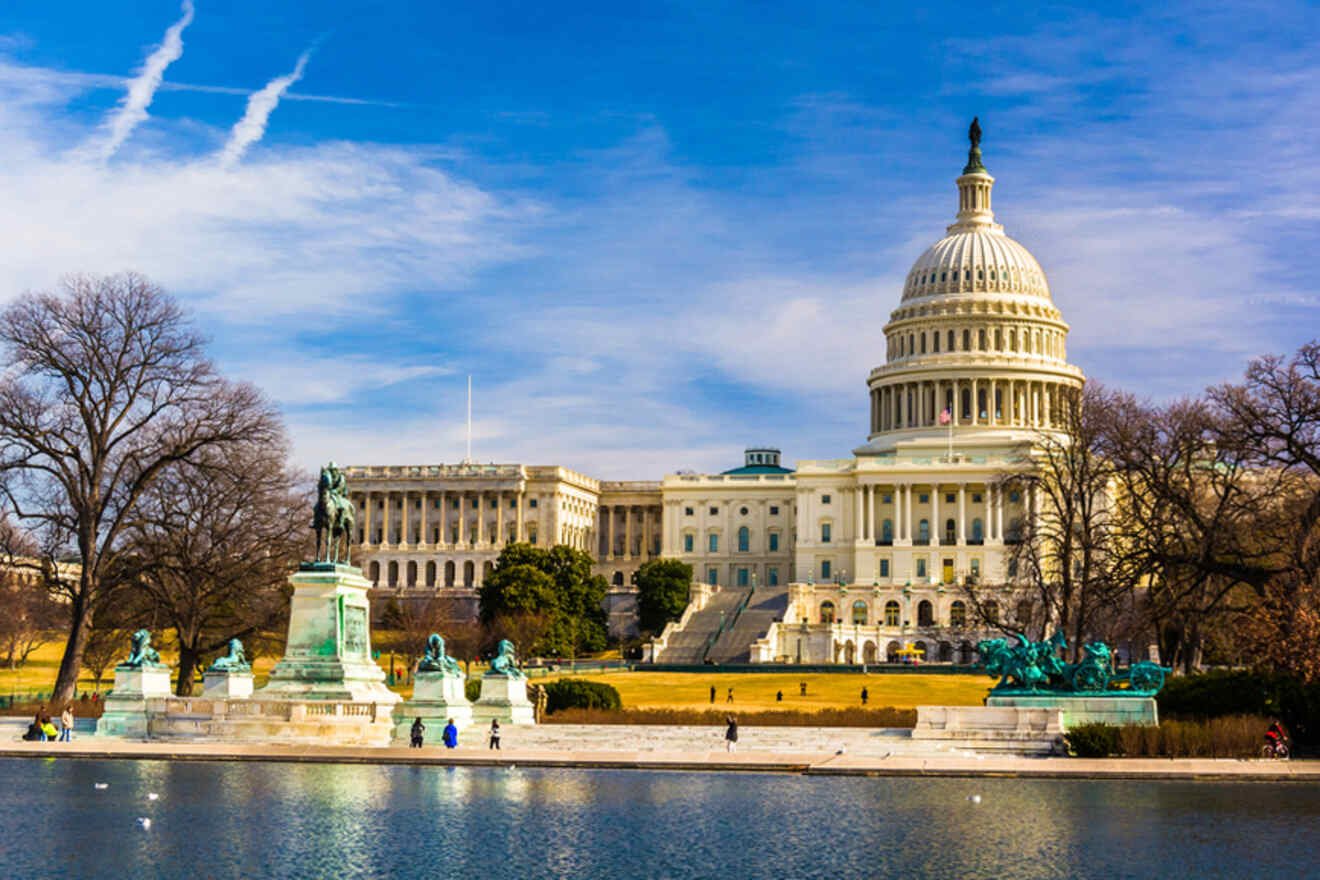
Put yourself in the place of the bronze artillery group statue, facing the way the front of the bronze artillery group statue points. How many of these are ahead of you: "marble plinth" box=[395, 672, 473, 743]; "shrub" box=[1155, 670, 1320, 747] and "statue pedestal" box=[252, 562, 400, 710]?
2

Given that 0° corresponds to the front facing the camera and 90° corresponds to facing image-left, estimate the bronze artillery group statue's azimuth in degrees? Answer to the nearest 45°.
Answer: approximately 90°

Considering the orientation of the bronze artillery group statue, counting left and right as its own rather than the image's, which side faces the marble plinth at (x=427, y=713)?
front

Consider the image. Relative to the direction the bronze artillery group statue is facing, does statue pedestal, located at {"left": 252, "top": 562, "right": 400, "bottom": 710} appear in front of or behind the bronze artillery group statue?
in front

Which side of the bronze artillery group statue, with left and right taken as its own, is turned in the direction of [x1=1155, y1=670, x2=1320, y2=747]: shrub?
back

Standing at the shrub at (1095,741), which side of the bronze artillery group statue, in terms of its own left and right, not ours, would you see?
left
